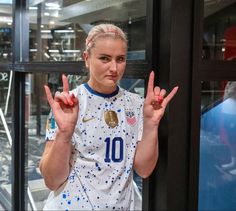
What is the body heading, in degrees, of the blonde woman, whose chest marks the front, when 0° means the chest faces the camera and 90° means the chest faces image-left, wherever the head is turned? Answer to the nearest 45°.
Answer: approximately 315°

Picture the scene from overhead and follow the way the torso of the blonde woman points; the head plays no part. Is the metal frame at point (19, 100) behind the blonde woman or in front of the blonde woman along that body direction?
behind
